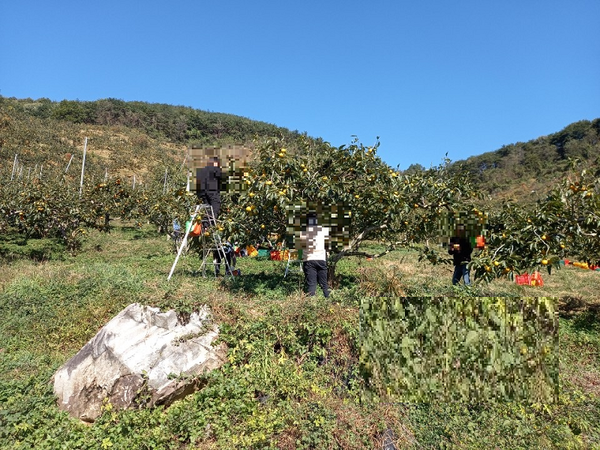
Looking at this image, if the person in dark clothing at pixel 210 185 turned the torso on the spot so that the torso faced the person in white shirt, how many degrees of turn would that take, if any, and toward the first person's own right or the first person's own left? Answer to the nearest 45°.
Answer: approximately 45° to the first person's own right

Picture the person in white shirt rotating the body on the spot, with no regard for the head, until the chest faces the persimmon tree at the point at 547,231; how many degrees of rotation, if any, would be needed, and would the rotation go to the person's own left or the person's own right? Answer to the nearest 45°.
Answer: approximately 90° to the person's own right

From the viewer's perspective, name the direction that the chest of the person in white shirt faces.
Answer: away from the camera

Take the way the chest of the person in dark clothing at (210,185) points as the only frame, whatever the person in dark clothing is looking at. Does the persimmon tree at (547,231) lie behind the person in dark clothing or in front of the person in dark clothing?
in front

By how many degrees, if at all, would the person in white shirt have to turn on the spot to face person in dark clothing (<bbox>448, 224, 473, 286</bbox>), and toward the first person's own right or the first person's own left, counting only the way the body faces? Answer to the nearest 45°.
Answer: approximately 45° to the first person's own right
